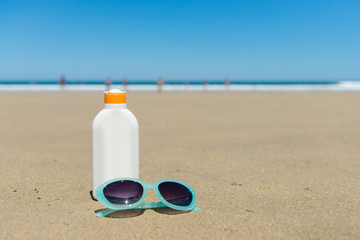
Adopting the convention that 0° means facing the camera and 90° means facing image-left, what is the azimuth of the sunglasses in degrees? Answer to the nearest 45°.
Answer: approximately 0°
